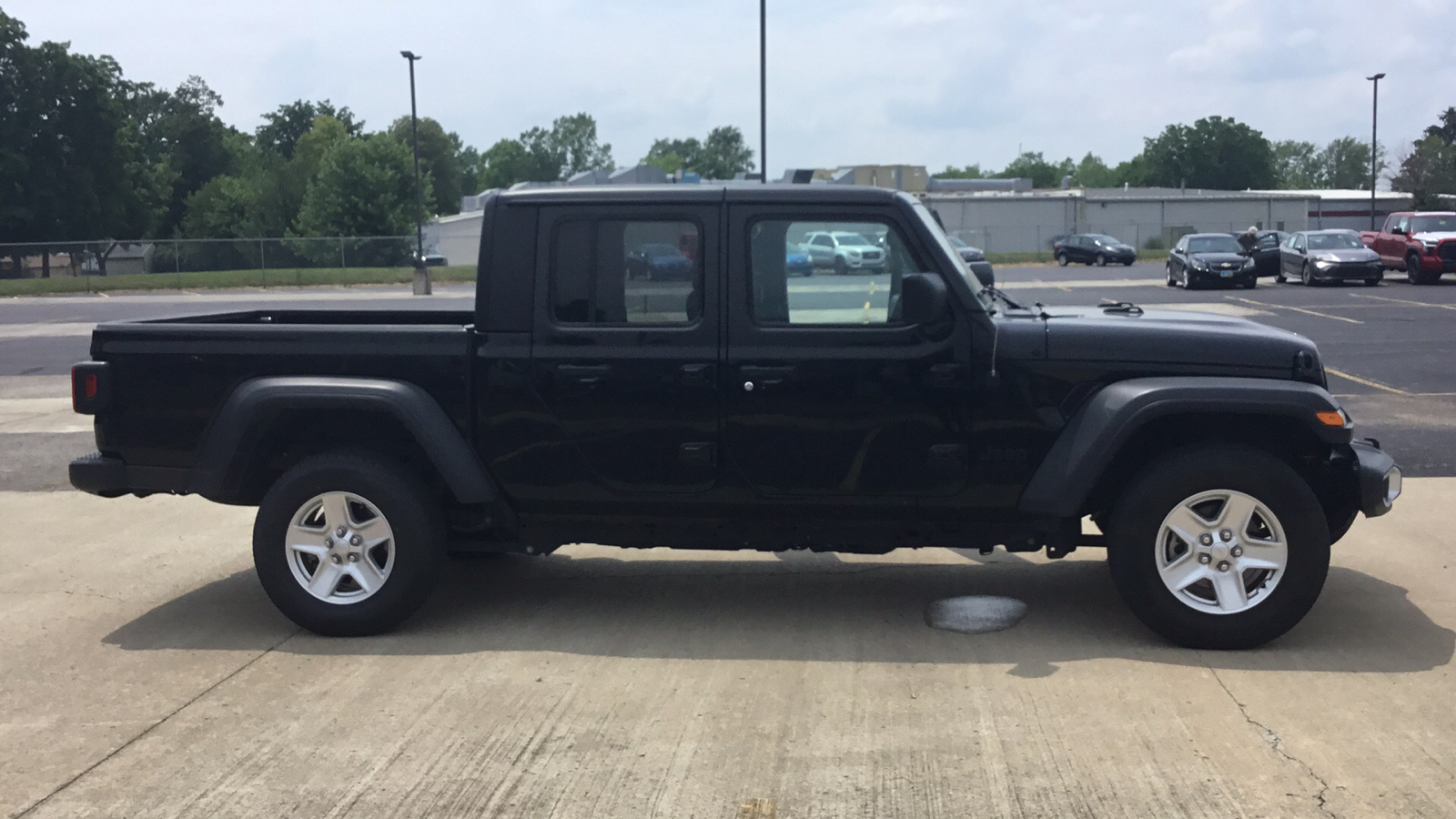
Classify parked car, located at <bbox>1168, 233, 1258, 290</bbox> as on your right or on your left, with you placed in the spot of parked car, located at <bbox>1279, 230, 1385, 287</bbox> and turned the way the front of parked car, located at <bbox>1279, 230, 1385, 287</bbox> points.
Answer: on your right

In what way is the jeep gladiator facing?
to the viewer's right

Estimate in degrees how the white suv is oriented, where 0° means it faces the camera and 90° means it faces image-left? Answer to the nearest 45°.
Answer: approximately 315°

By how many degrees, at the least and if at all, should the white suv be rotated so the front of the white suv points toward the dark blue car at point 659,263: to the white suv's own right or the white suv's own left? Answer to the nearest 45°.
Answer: approximately 135° to the white suv's own right

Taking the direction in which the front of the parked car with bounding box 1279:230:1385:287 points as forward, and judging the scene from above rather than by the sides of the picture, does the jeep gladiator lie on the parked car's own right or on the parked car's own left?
on the parked car's own right
